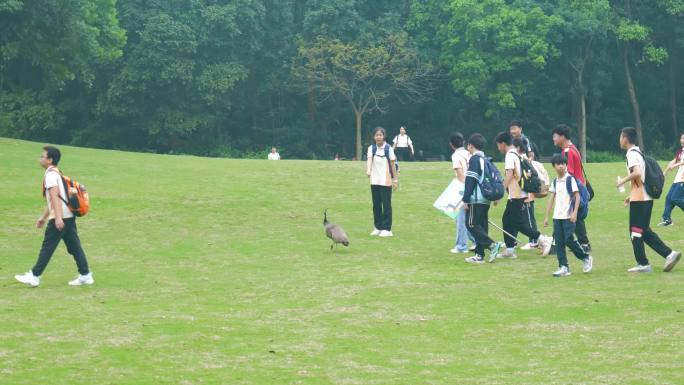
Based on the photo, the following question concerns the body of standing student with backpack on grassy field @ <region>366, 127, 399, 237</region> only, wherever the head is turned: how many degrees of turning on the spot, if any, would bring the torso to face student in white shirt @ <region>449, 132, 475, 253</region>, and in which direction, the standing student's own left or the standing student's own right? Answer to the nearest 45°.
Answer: approximately 45° to the standing student's own left

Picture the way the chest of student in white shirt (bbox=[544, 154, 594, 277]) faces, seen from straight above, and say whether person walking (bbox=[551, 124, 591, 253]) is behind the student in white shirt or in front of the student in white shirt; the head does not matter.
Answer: behind

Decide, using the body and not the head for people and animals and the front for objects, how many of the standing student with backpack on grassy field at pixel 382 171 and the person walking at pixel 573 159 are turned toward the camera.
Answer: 1

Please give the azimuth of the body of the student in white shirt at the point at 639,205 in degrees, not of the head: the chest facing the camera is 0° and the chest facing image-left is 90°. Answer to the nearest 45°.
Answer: approximately 90°

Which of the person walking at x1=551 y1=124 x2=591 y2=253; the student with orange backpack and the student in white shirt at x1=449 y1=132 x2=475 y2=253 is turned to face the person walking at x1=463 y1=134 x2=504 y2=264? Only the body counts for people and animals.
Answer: the person walking at x1=551 y1=124 x2=591 y2=253

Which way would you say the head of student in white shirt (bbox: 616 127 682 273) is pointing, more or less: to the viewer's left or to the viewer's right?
to the viewer's left

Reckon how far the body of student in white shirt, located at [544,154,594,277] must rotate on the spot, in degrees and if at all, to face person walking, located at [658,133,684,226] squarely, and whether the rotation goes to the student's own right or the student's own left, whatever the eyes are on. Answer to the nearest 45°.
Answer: approximately 135° to the student's own right

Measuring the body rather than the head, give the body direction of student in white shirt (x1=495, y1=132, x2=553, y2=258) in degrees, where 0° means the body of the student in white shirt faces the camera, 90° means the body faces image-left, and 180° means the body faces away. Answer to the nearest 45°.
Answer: approximately 90°

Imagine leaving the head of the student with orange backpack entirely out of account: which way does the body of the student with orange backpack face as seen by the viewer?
to the viewer's left

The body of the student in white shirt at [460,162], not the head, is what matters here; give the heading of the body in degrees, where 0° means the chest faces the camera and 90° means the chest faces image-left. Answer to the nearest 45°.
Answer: approximately 90°

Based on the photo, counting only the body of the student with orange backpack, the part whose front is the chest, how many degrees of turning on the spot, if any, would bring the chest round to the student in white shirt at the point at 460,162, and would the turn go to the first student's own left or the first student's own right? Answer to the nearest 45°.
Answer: approximately 180°
